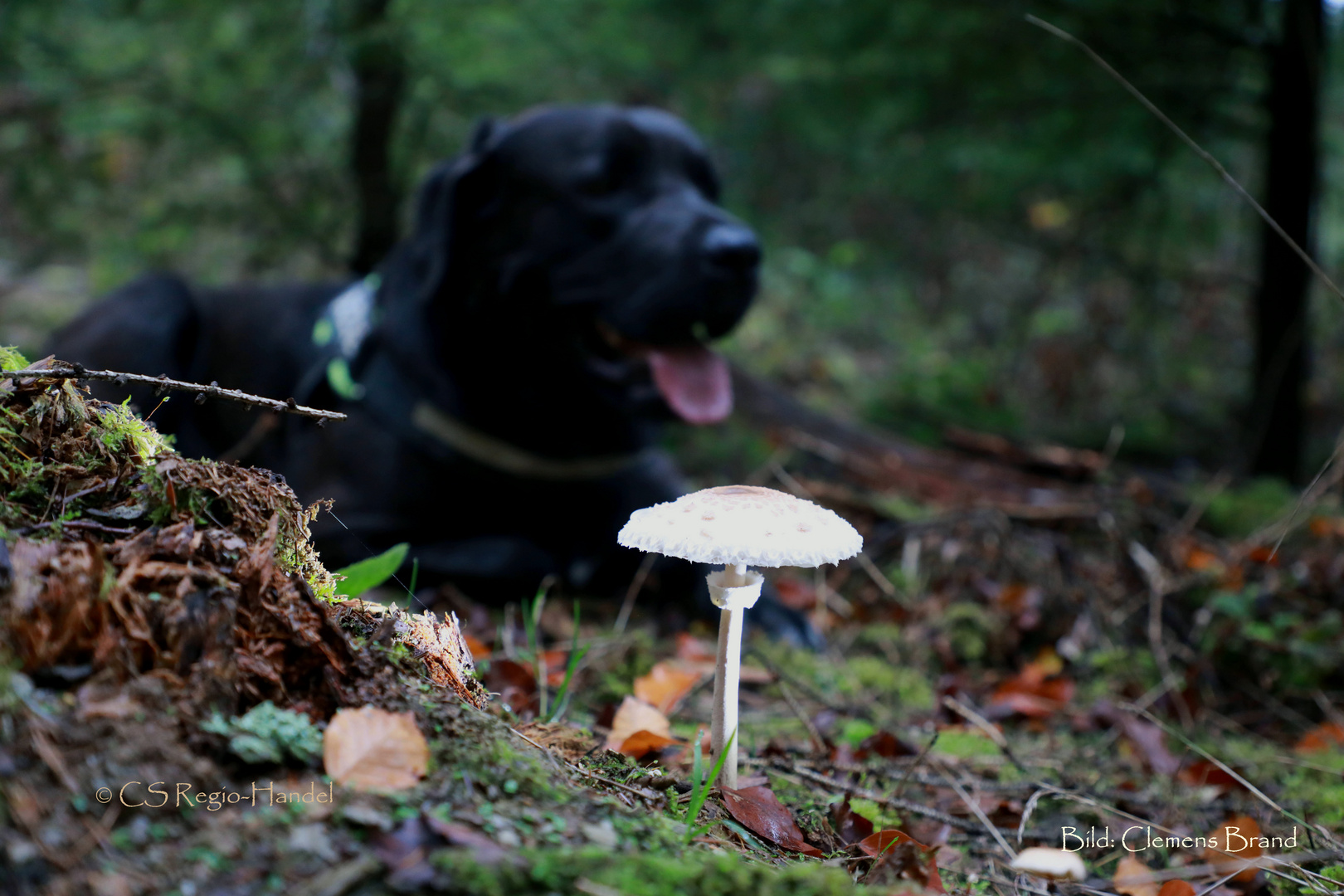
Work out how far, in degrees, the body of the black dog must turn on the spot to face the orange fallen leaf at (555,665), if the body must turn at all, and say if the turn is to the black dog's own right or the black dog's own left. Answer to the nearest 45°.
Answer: approximately 45° to the black dog's own right

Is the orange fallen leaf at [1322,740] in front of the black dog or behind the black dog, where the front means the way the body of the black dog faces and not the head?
in front

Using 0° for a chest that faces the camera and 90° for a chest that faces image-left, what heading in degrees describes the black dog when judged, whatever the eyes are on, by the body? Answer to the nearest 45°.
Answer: approximately 315°

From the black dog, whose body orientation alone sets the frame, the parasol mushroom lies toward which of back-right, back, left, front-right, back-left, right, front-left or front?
front-right

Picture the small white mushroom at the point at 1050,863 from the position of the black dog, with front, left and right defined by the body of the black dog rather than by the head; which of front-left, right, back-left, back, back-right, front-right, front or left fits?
front-right

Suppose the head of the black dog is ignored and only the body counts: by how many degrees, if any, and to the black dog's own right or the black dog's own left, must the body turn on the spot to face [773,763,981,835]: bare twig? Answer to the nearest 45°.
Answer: approximately 45° to the black dog's own right

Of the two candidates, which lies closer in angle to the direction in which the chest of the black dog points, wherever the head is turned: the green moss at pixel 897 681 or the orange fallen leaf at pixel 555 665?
the green moss

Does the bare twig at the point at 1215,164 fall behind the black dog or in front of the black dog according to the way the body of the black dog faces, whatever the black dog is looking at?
in front

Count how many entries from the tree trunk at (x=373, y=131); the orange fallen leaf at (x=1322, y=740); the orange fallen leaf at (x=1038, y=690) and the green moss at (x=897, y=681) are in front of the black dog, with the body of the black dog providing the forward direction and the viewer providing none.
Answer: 3

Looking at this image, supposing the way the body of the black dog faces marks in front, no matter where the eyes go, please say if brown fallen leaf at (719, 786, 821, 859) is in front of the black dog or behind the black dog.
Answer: in front

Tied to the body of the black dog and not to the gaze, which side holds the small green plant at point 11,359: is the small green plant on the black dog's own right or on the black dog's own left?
on the black dog's own right
